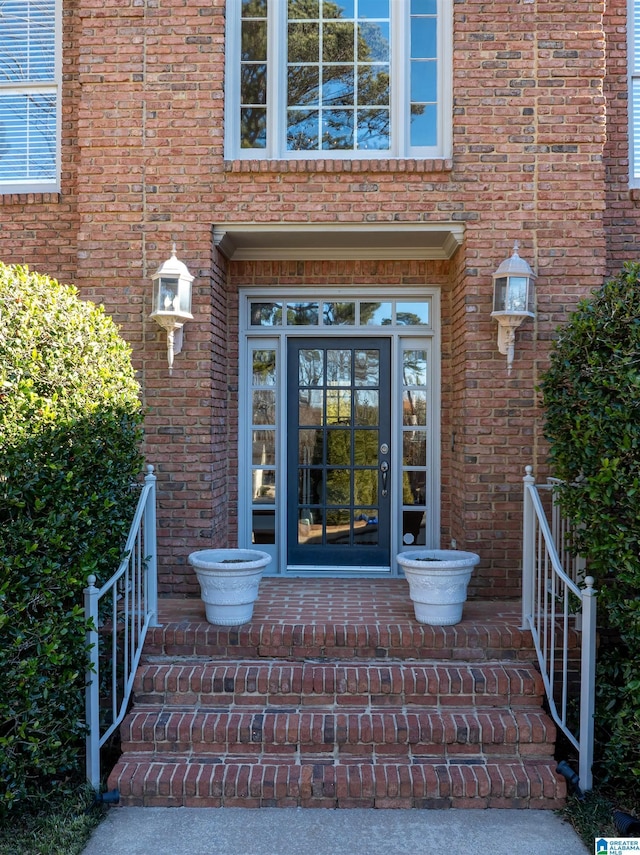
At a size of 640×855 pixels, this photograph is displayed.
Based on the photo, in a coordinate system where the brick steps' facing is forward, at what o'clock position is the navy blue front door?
The navy blue front door is roughly at 6 o'clock from the brick steps.

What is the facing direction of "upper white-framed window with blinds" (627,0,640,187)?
toward the camera

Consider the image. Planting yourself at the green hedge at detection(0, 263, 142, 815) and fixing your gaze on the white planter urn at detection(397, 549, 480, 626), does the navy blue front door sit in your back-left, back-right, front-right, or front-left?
front-left

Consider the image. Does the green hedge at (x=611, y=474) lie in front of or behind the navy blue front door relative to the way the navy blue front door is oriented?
in front

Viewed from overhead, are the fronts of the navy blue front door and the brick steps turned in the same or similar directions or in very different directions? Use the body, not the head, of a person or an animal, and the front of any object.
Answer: same or similar directions

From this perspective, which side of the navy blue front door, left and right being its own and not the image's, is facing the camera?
front

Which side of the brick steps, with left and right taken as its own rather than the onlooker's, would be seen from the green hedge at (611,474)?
left

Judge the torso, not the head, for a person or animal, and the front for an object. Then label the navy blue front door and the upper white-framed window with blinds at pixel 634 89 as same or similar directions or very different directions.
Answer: same or similar directions

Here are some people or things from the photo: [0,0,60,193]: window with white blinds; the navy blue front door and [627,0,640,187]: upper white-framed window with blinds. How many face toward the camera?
3

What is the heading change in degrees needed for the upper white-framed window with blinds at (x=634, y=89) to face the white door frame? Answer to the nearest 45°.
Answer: approximately 90° to its right

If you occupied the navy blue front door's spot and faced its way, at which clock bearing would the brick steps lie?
The brick steps is roughly at 12 o'clock from the navy blue front door.

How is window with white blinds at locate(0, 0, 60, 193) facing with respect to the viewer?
toward the camera

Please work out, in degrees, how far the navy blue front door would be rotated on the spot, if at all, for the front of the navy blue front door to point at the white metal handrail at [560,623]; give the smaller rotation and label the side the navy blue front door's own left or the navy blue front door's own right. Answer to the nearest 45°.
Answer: approximately 45° to the navy blue front door's own left

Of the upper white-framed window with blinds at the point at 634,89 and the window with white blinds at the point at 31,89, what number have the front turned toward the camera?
2
